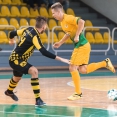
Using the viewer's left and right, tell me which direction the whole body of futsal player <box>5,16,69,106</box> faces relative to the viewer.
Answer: facing away from the viewer and to the right of the viewer
